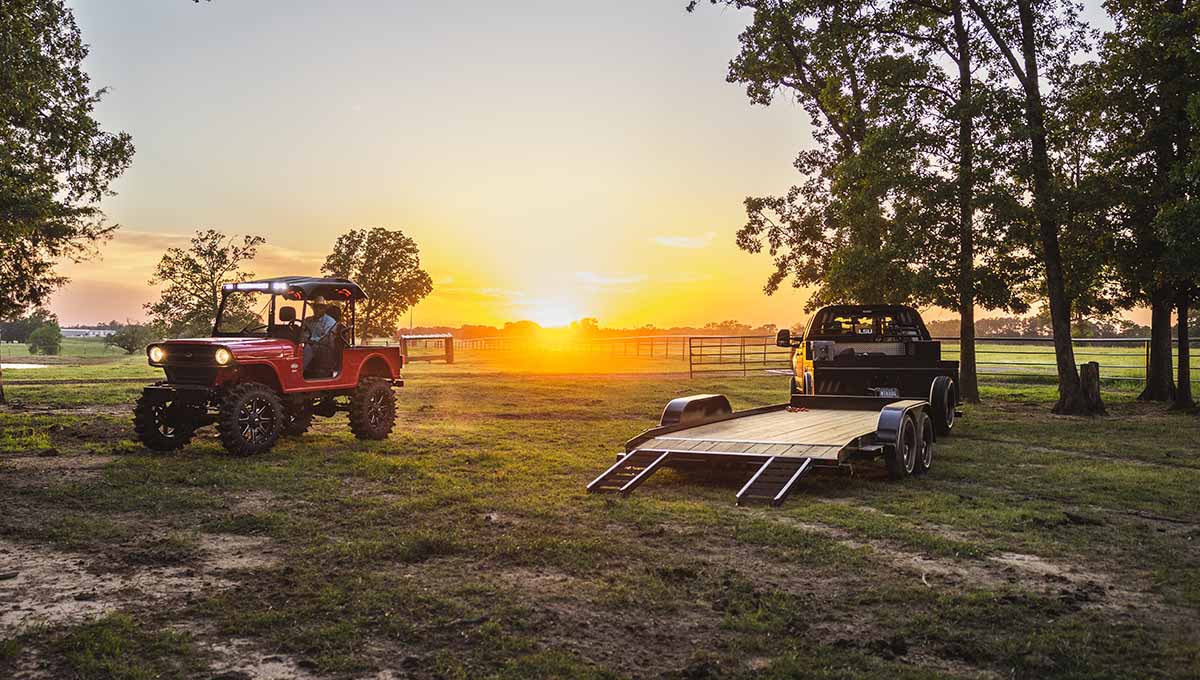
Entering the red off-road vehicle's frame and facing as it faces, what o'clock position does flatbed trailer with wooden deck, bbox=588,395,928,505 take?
The flatbed trailer with wooden deck is roughly at 9 o'clock from the red off-road vehicle.

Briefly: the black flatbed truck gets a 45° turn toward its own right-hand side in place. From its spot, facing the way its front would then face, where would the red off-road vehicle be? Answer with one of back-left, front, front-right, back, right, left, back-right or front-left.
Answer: back

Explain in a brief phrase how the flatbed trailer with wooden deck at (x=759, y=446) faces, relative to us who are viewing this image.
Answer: facing away from the viewer and to the right of the viewer

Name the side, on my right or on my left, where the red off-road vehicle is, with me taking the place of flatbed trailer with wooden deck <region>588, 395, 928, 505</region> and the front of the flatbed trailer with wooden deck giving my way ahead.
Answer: on my left

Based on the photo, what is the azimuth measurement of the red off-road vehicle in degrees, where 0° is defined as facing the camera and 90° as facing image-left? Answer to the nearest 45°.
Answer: approximately 45°

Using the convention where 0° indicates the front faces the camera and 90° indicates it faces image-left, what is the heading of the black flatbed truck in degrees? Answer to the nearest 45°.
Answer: approximately 225°
